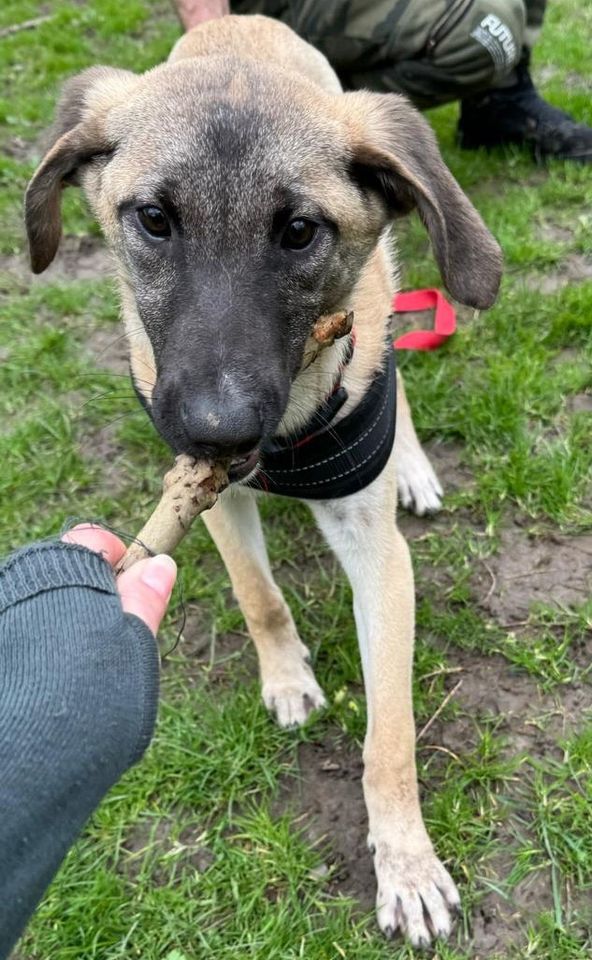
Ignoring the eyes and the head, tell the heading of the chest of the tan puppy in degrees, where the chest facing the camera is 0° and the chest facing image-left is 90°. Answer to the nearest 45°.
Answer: approximately 0°
